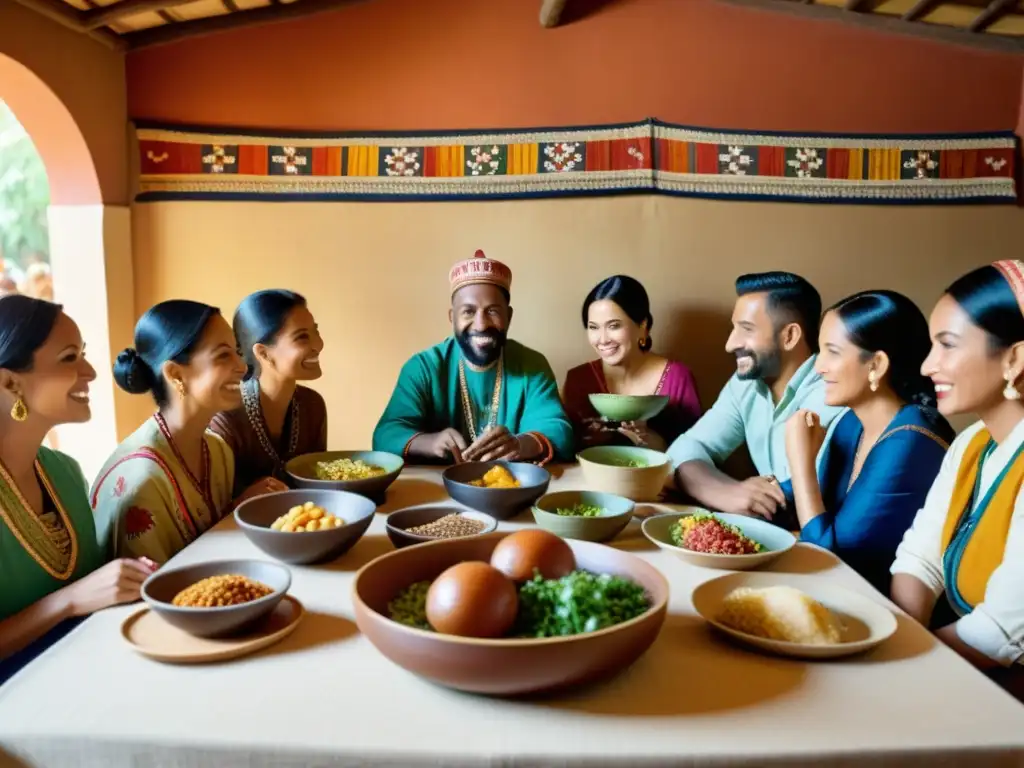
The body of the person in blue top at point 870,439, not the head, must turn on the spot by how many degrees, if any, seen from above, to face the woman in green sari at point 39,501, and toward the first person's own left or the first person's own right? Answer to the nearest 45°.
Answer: approximately 45° to the first person's own left

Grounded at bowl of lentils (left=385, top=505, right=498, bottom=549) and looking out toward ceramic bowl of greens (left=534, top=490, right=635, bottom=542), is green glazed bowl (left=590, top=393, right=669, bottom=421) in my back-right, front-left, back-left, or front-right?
front-left

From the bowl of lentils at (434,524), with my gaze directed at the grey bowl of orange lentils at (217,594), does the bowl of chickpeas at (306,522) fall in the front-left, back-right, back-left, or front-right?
front-right

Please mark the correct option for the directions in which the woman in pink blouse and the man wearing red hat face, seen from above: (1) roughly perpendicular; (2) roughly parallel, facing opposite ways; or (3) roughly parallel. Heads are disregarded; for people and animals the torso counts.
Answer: roughly parallel

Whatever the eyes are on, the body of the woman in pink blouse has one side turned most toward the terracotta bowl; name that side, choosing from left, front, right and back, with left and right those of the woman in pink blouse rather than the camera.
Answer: front

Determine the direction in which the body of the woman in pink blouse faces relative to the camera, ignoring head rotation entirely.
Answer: toward the camera

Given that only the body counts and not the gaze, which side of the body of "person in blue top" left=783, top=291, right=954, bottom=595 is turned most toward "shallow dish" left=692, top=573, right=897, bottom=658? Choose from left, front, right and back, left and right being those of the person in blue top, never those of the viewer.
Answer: left

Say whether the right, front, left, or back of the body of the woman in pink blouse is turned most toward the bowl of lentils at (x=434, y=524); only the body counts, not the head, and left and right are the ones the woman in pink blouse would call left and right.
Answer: front

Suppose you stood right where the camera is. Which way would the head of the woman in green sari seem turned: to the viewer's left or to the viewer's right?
to the viewer's right

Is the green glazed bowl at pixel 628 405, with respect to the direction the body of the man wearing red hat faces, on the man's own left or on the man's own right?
on the man's own left

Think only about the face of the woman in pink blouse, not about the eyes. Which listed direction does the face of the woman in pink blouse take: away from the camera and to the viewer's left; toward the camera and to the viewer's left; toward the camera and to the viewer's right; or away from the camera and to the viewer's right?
toward the camera and to the viewer's left

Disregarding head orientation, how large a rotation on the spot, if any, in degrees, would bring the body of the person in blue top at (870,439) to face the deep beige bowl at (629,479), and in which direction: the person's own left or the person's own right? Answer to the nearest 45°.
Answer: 0° — they already face it

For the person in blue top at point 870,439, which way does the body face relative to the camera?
to the viewer's left

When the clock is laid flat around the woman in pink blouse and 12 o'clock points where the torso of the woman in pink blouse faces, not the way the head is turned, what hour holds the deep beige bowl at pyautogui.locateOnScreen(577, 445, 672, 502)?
The deep beige bowl is roughly at 12 o'clock from the woman in pink blouse.

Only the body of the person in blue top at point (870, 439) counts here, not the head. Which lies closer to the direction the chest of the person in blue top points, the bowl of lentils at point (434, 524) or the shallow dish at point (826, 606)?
the bowl of lentils

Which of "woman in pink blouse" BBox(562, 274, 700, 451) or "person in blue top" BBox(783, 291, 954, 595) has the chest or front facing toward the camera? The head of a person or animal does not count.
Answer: the woman in pink blouse

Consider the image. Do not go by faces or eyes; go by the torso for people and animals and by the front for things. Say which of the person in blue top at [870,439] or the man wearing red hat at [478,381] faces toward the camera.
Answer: the man wearing red hat

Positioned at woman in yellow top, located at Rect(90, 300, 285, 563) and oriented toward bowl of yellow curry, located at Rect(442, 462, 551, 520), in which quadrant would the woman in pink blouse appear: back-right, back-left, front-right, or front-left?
front-left

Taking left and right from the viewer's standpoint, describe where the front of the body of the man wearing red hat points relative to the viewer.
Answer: facing the viewer

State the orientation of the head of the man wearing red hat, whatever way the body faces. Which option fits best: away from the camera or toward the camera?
toward the camera
